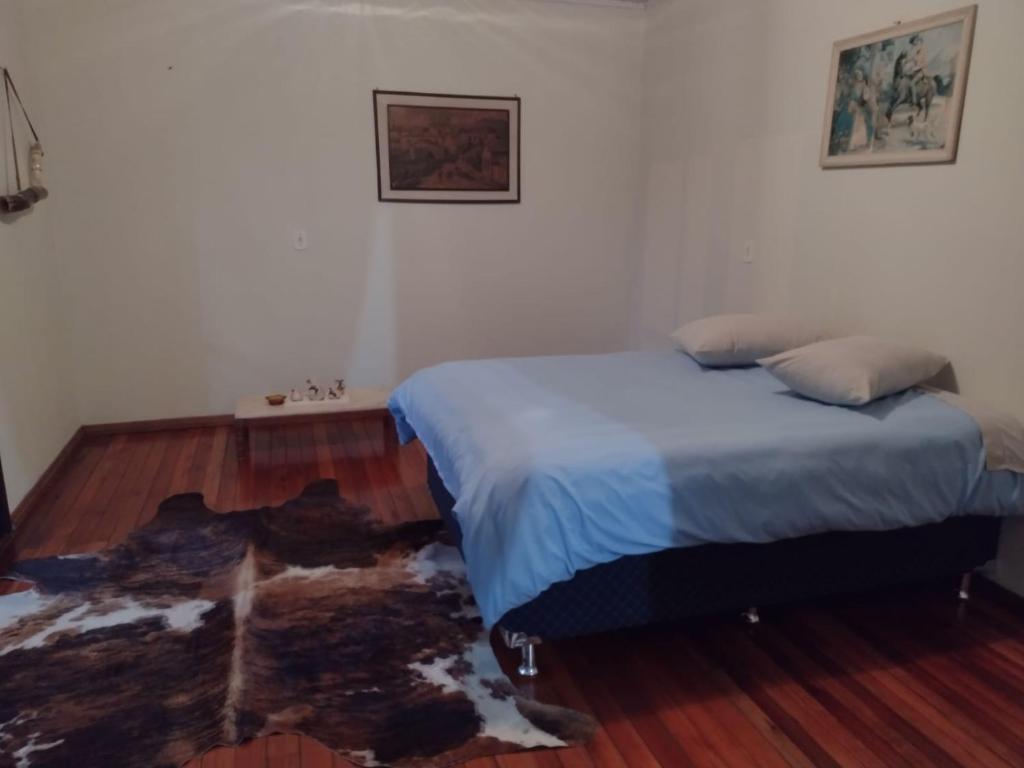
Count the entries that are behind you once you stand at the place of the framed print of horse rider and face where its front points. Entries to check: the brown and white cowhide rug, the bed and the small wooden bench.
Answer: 0

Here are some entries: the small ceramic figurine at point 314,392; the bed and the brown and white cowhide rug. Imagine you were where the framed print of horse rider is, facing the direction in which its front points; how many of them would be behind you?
0

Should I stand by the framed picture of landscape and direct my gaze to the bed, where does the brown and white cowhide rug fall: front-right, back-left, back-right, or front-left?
front-right

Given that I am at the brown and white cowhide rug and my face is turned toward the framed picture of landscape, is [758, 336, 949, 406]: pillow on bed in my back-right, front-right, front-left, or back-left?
front-right

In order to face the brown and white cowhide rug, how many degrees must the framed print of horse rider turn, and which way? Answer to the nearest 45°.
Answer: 0° — it already faces it

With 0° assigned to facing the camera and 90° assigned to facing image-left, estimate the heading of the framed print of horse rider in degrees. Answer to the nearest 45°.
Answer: approximately 45°

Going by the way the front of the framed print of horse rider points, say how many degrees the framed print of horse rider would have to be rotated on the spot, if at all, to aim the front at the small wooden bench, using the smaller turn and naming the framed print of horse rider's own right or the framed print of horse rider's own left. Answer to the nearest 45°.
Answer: approximately 45° to the framed print of horse rider's own right

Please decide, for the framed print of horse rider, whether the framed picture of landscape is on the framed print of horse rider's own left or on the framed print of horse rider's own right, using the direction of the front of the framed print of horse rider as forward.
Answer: on the framed print of horse rider's own right

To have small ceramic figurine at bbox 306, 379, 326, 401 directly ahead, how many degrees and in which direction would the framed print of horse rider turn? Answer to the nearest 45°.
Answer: approximately 45° to its right

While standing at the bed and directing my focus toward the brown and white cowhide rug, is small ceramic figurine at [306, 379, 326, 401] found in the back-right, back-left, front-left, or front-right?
front-right

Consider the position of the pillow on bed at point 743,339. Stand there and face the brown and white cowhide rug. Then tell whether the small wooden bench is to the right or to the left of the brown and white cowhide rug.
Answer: right
